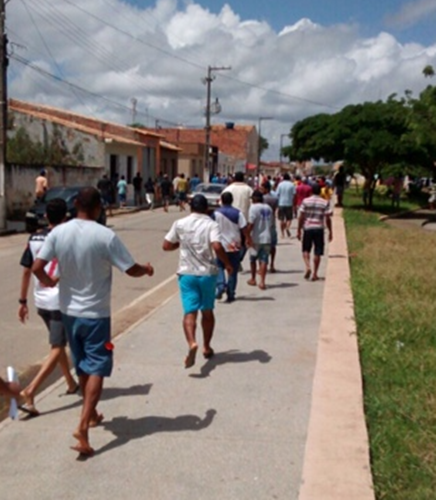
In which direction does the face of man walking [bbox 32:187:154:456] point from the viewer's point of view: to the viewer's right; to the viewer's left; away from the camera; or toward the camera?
away from the camera

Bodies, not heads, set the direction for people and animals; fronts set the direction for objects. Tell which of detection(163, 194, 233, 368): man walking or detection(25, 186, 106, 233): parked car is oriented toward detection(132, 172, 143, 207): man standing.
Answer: detection(163, 194, 233, 368): man walking

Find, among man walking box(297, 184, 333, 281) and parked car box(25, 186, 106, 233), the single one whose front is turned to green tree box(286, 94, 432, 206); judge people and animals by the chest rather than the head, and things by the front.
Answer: the man walking

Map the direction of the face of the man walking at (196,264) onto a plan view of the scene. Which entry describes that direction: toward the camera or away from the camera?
away from the camera

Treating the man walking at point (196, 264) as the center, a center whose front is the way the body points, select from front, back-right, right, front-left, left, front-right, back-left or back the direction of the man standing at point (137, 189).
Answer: front

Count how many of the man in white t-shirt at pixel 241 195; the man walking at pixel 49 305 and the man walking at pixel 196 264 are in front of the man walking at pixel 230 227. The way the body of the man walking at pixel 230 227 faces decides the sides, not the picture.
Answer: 1

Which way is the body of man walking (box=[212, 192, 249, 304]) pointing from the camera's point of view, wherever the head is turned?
away from the camera

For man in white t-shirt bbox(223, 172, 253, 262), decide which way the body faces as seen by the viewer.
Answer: away from the camera

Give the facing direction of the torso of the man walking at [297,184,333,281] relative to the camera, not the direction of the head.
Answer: away from the camera

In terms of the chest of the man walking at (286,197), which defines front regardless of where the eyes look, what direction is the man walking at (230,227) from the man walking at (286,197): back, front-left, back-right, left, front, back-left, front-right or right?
back

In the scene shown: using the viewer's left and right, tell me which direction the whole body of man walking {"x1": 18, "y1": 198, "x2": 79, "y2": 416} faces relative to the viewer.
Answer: facing away from the viewer and to the right of the viewer

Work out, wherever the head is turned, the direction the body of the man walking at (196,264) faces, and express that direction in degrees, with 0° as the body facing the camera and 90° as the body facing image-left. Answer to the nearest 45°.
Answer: approximately 180°

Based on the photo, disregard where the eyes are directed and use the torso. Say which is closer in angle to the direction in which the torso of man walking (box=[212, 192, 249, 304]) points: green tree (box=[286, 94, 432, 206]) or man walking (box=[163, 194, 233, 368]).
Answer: the green tree

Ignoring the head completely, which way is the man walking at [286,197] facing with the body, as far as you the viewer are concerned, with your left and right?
facing away from the viewer
